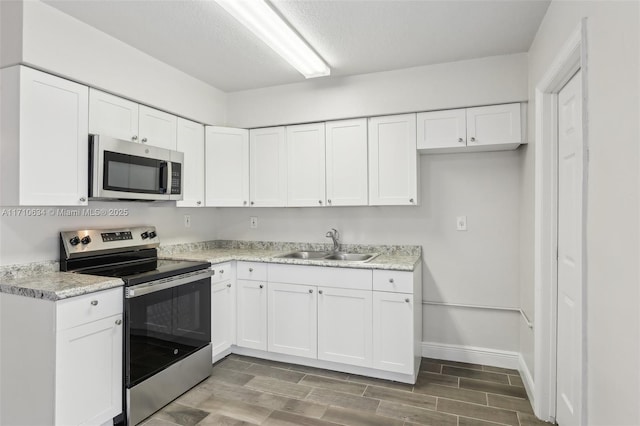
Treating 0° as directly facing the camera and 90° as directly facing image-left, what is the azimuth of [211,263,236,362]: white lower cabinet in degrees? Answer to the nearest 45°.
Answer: approximately 315°

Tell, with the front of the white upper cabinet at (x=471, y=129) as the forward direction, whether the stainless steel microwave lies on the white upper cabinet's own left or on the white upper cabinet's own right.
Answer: on the white upper cabinet's own right

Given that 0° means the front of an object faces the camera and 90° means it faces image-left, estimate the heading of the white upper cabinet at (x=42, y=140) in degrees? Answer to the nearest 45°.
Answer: approximately 315°

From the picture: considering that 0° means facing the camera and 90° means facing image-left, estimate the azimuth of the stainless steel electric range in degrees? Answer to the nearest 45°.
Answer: approximately 315°

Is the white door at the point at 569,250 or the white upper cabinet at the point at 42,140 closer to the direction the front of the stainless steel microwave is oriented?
the white door

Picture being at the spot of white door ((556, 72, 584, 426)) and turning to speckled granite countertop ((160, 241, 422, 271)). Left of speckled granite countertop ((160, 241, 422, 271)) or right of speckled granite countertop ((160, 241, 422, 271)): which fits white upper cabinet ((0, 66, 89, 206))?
left
